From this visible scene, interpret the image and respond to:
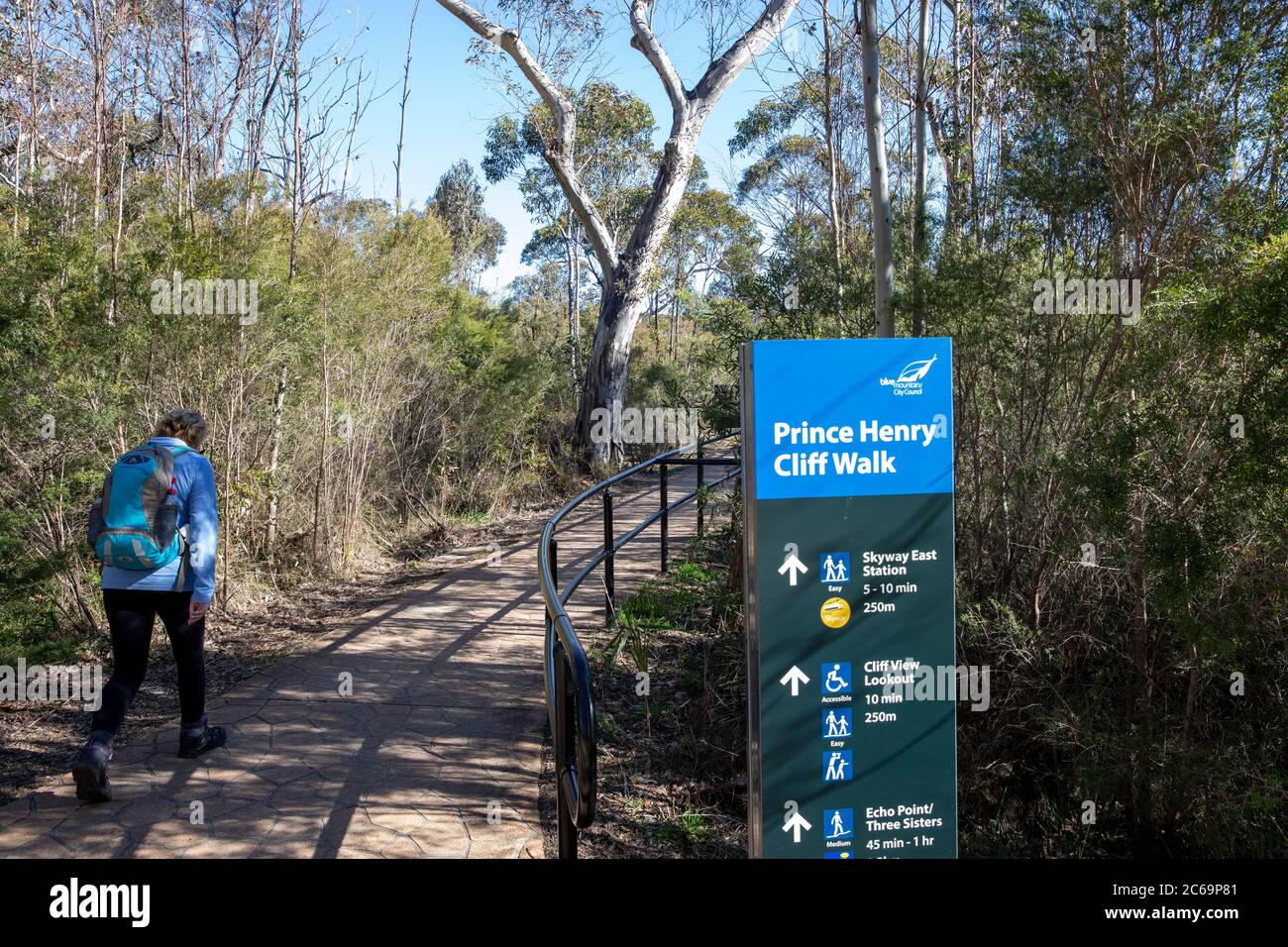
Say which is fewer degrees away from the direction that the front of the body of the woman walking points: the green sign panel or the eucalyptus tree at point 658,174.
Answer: the eucalyptus tree

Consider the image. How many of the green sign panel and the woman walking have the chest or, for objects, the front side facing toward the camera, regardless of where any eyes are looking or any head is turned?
1

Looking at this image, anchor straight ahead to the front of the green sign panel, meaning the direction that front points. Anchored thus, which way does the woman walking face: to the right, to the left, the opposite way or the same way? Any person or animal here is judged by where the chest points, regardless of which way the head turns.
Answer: the opposite way

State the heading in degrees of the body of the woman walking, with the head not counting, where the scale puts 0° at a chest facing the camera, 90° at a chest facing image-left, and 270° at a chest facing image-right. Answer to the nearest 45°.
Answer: approximately 225°

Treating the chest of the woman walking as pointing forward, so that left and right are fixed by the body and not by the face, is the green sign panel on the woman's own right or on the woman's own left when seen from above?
on the woman's own right

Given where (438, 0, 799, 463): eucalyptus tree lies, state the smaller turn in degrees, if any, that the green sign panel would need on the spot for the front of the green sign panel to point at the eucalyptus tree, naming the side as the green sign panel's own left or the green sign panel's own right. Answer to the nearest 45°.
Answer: approximately 180°

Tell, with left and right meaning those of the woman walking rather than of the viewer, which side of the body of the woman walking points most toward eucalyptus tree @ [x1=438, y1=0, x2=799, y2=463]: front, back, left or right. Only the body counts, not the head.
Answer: front

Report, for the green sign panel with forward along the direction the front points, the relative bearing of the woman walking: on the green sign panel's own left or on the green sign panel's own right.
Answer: on the green sign panel's own right

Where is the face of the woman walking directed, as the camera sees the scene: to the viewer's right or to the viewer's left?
to the viewer's right
